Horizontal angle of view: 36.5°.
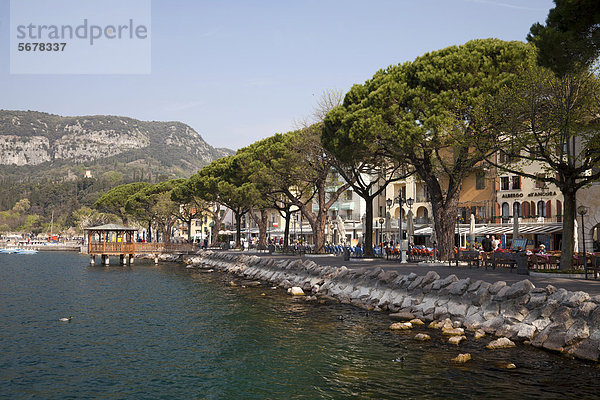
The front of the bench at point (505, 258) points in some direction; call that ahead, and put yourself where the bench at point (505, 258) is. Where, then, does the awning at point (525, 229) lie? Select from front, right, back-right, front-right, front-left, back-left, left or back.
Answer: back-right

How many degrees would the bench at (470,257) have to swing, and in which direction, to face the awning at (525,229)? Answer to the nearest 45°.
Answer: approximately 135° to its right

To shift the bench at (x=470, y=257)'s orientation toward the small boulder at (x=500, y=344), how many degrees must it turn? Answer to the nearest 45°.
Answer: approximately 45° to its left

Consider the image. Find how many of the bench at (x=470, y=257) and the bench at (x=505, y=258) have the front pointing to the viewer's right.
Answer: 0

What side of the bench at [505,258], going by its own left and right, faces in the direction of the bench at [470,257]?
right

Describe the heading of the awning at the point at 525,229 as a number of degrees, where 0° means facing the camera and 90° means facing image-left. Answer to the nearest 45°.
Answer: approximately 45°

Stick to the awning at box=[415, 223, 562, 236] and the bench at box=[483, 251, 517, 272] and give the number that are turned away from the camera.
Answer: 0

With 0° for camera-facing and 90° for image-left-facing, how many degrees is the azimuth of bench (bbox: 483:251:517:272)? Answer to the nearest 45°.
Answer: approximately 45°

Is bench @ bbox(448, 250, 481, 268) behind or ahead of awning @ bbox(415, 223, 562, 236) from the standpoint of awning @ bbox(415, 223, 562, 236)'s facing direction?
ahead

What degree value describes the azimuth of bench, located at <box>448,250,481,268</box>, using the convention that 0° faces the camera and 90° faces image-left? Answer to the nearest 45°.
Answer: approximately 45°

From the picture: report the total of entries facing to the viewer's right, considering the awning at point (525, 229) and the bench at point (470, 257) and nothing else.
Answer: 0

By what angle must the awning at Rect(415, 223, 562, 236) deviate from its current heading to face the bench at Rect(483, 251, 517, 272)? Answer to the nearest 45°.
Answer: approximately 45° to its left
